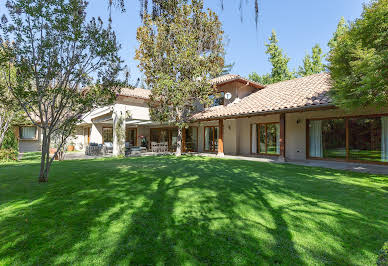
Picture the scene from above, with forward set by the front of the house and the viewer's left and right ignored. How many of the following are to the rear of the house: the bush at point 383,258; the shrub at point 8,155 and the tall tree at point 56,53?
0

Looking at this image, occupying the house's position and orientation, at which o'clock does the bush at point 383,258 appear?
The bush is roughly at 11 o'clock from the house.

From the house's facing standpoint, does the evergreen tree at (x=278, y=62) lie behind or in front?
behind

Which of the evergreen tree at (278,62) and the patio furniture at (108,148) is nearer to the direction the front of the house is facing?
the patio furniture

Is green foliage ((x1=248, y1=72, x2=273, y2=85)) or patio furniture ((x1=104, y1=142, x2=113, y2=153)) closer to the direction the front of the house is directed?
the patio furniture

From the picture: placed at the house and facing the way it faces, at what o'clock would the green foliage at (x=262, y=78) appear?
The green foliage is roughly at 5 o'clock from the house.

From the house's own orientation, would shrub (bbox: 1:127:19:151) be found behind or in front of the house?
in front

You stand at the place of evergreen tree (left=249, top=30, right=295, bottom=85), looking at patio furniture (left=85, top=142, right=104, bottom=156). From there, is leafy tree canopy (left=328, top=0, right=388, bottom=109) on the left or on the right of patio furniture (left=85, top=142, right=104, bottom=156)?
left

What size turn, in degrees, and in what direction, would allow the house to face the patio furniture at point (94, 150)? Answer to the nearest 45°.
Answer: approximately 45° to its right

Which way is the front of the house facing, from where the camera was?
facing the viewer and to the left of the viewer

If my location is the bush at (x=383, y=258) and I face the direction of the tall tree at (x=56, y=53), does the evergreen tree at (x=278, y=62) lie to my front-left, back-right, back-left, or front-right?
front-right

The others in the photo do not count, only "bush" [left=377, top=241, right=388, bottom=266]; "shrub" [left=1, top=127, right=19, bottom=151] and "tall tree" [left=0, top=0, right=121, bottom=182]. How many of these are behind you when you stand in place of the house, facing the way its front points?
0

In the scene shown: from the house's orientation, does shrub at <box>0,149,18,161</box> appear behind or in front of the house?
in front
